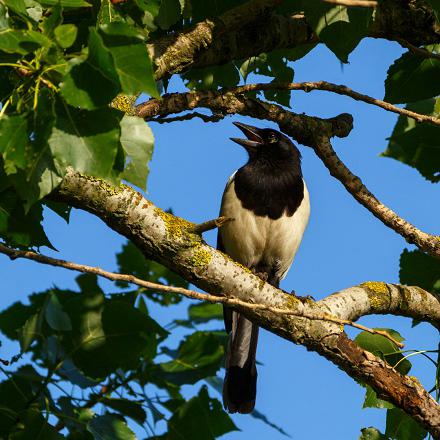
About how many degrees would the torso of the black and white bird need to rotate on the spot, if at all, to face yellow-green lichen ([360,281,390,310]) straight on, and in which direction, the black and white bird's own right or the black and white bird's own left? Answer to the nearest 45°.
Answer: approximately 45° to the black and white bird's own left

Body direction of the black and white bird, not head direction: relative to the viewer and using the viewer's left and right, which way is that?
facing the viewer

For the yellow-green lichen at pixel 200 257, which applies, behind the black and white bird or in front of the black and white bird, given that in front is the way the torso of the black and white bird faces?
in front

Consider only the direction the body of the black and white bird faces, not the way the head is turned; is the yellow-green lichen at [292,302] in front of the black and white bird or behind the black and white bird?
in front
